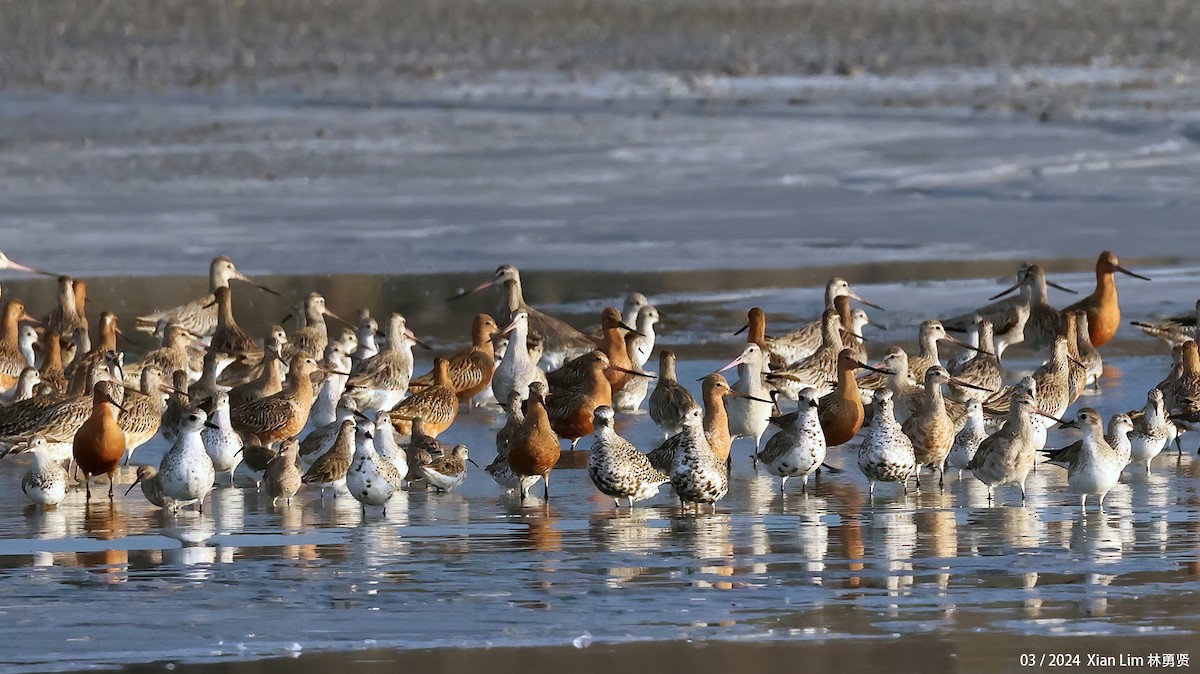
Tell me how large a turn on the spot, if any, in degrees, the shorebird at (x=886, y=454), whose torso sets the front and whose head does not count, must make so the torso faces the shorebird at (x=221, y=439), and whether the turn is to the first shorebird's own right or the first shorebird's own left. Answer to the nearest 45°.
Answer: approximately 90° to the first shorebird's own right

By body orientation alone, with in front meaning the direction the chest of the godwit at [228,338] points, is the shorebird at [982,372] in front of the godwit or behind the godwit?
behind

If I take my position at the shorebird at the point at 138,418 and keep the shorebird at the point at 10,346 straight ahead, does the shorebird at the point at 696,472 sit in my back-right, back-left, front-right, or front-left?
back-right

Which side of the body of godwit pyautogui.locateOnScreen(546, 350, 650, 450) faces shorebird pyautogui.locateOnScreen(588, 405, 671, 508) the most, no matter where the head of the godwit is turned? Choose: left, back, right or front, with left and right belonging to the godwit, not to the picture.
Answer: right

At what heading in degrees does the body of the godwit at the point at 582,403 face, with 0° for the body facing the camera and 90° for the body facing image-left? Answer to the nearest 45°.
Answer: approximately 270°

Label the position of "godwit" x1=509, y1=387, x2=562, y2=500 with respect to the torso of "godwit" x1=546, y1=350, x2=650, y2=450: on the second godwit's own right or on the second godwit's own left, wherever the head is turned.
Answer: on the second godwit's own right

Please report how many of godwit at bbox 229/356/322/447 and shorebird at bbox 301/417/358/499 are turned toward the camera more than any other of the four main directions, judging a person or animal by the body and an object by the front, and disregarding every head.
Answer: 0

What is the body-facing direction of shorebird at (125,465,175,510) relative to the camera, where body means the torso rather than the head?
to the viewer's left

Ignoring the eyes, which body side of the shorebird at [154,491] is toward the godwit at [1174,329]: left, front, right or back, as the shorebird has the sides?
back

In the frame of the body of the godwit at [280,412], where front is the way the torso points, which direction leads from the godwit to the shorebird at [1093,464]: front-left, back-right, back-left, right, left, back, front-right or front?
front-right

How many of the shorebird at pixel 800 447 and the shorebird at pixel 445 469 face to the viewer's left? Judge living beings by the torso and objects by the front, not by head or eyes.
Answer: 0

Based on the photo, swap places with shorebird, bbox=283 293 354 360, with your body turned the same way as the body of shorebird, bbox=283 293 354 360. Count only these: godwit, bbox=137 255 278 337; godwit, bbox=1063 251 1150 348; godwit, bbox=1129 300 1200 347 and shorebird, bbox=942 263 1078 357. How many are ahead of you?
3

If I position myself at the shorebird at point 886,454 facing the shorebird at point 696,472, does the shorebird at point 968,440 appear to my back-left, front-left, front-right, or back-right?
back-right
